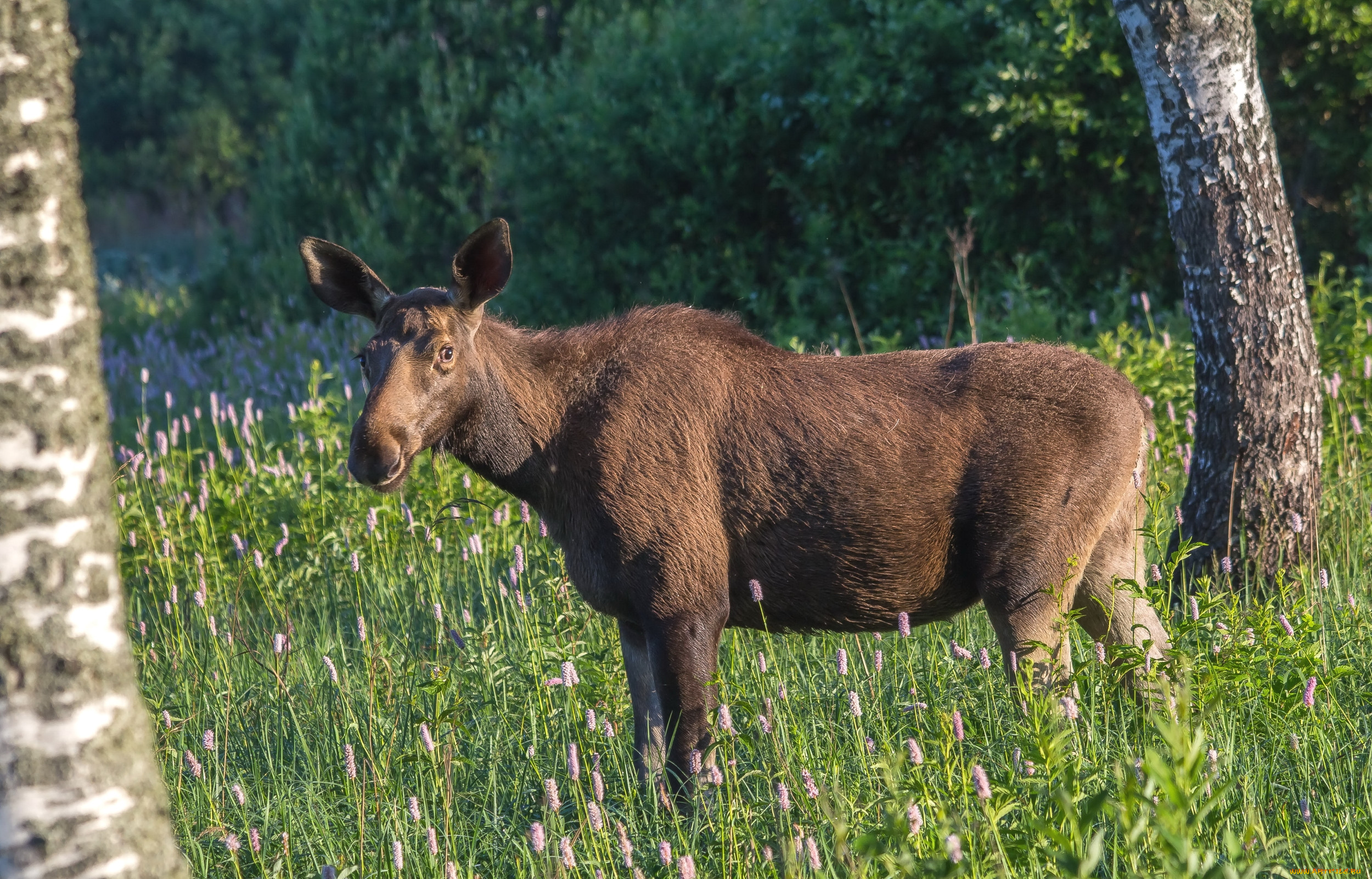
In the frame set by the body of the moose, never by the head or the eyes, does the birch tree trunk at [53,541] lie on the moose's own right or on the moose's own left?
on the moose's own left

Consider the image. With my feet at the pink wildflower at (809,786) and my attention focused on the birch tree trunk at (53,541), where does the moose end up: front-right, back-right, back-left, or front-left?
back-right

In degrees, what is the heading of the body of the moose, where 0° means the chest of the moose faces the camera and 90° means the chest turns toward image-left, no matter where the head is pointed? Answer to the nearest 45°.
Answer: approximately 90°

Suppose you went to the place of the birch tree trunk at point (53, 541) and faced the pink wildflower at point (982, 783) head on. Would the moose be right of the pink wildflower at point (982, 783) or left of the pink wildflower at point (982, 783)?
left

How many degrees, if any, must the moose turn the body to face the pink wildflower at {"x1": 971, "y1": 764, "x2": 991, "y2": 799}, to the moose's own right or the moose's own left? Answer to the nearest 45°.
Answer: approximately 90° to the moose's own left

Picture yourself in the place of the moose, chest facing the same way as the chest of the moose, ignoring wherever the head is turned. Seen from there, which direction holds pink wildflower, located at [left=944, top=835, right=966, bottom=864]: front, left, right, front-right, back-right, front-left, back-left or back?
left

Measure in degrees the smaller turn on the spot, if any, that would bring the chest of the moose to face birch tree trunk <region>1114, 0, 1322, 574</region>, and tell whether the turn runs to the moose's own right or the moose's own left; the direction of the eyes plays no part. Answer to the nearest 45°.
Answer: approximately 135° to the moose's own right

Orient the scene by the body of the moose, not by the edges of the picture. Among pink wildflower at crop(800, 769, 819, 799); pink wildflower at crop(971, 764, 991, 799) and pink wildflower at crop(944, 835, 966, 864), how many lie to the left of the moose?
3

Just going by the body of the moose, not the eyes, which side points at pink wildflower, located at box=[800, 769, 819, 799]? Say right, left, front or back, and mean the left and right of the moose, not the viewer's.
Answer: left

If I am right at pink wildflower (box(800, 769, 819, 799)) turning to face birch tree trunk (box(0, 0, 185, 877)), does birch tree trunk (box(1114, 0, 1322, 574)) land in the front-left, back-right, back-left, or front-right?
back-right
